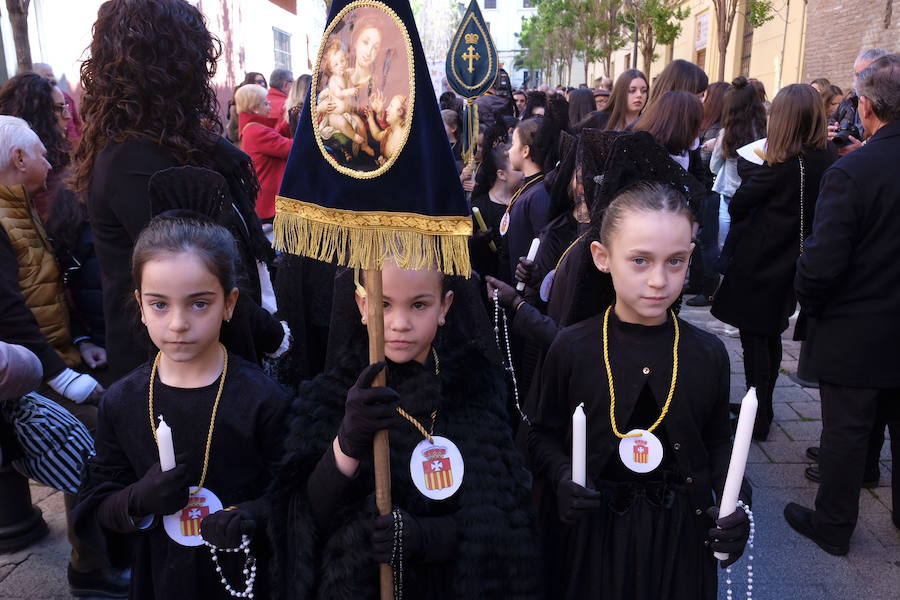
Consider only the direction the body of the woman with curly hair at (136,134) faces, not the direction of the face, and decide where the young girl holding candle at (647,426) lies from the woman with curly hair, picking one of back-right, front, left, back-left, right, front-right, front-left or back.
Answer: right

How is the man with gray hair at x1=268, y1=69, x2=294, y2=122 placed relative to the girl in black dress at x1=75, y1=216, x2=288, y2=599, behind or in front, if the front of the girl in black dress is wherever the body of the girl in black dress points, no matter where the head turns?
behind

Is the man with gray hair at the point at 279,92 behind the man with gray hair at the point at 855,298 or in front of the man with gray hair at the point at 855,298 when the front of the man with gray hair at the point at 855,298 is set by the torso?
in front

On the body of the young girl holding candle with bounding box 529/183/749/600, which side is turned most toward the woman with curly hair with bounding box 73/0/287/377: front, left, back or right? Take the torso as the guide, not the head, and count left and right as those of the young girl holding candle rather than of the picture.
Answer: right

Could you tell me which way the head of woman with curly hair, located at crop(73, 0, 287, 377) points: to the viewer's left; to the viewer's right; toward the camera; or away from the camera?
away from the camera

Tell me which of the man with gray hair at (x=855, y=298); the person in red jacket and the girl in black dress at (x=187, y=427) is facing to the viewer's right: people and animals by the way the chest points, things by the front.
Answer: the person in red jacket

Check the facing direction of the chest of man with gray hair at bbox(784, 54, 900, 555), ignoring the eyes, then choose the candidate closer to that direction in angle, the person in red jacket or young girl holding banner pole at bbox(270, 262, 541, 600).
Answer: the person in red jacket

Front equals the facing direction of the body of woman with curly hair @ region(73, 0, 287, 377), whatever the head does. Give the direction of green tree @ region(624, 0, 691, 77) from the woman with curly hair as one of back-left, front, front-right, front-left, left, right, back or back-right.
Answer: front

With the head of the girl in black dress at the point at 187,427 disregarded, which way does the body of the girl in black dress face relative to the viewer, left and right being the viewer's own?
facing the viewer

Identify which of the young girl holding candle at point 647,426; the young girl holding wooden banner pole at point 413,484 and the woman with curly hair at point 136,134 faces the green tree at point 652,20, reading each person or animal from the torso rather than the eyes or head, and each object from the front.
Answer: the woman with curly hair

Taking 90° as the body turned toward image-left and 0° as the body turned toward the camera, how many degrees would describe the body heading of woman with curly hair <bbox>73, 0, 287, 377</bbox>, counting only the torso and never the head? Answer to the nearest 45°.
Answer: approximately 225°

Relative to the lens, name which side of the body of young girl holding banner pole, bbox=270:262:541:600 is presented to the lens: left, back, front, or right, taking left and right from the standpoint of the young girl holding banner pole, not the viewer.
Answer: front
